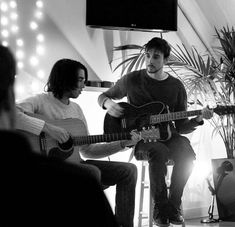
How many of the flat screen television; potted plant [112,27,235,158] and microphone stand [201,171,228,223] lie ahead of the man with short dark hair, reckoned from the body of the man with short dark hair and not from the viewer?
0

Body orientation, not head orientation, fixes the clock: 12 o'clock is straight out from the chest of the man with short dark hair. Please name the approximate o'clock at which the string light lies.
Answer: The string light is roughly at 4 o'clock from the man with short dark hair.

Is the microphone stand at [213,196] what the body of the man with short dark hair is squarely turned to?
no

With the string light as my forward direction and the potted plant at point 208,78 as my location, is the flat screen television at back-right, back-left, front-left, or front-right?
front-right

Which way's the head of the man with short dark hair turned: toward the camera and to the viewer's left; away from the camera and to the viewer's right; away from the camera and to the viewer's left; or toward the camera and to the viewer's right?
toward the camera and to the viewer's left

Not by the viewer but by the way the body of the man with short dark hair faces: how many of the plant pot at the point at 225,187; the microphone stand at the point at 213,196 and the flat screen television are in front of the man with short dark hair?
0

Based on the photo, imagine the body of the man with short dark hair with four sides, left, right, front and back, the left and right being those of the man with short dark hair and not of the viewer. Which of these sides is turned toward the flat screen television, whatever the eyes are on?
back

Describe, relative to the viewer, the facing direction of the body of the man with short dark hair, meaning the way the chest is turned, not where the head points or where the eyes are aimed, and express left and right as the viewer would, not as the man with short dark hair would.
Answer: facing the viewer

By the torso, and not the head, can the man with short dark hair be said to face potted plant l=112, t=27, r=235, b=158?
no
